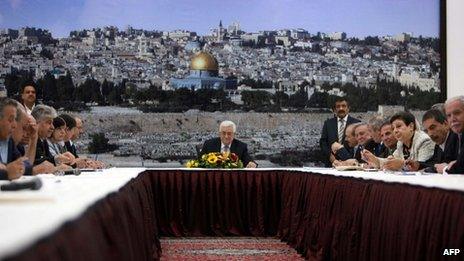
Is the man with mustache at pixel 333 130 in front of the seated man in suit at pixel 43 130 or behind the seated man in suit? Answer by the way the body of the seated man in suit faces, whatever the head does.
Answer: in front

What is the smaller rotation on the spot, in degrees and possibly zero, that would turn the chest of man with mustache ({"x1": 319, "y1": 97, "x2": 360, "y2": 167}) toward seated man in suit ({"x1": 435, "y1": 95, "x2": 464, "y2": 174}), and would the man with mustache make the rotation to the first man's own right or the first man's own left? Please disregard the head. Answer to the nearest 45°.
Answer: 0° — they already face them

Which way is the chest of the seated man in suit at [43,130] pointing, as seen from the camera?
to the viewer's right

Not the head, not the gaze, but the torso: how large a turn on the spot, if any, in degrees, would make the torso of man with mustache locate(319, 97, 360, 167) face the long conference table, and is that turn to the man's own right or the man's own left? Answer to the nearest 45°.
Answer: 0° — they already face it

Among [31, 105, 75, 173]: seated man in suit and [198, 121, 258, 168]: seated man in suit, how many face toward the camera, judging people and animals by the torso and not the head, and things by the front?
1

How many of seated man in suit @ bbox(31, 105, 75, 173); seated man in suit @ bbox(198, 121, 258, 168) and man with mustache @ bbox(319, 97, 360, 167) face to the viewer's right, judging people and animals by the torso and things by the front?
1

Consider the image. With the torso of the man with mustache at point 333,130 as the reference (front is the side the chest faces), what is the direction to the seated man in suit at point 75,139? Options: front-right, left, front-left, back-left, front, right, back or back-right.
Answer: front-right
